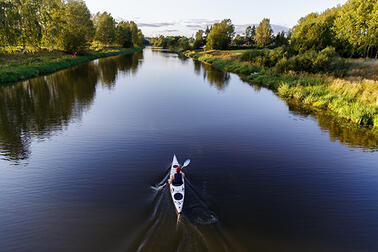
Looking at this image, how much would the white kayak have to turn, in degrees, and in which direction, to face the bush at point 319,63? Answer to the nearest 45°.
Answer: approximately 45° to its right

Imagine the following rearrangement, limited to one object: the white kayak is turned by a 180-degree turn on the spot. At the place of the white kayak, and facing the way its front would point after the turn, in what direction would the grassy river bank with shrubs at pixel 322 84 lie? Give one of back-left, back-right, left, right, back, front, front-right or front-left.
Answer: back-left

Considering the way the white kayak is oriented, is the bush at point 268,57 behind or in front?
in front

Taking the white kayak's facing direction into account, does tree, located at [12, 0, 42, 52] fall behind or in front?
in front

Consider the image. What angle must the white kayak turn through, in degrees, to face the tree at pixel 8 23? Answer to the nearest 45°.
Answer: approximately 45° to its left

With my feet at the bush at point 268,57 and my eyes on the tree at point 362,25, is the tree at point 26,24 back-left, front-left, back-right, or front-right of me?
back-left

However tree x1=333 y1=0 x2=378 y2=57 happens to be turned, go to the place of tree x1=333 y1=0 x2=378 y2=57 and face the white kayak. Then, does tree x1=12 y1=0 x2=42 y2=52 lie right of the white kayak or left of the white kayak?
right

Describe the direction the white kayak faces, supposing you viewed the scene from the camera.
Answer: facing away from the viewer
